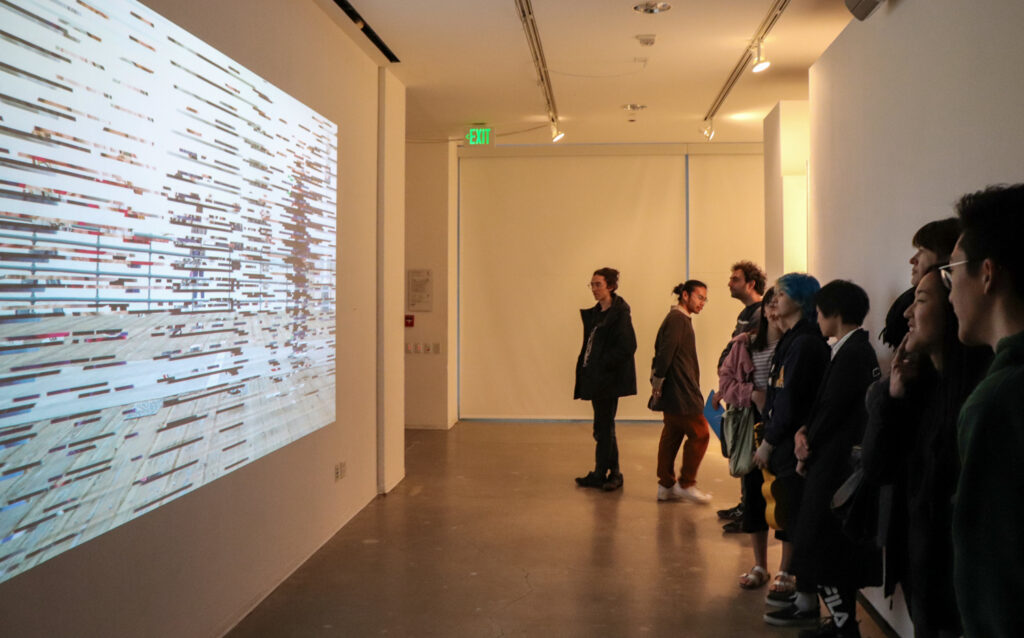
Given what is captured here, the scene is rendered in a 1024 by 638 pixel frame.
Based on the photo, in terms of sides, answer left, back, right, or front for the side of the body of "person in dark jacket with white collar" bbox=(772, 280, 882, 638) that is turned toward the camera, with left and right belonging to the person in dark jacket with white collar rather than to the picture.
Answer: left

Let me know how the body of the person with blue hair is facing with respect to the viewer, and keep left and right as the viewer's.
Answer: facing to the left of the viewer

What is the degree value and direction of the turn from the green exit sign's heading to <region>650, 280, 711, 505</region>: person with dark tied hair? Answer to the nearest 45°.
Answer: approximately 45° to its left

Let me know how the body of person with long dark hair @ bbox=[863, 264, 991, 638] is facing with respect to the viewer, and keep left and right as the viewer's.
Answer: facing to the left of the viewer

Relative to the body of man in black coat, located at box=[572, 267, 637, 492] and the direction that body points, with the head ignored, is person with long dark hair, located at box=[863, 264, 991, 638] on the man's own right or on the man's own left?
on the man's own left

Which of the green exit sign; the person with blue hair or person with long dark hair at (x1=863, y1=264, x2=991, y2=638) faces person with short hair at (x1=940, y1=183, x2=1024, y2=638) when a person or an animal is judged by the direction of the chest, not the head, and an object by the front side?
the green exit sign

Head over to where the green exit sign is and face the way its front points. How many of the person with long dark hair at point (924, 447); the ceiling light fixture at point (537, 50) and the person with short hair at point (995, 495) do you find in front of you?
3
